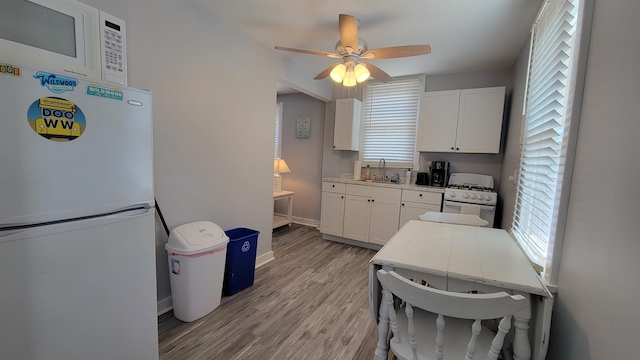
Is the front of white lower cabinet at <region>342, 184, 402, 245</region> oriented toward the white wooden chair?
yes

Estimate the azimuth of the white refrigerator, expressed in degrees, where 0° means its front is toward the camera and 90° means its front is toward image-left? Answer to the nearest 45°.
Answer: approximately 315°

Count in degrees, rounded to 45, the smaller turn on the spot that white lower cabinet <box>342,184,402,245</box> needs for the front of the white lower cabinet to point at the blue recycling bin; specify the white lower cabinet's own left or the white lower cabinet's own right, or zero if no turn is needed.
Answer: approximately 45° to the white lower cabinet's own right

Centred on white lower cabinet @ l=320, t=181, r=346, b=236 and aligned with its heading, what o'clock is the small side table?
The small side table is roughly at 4 o'clock from the white lower cabinet.

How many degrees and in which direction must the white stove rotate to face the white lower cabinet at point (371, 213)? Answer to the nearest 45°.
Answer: approximately 90° to its right

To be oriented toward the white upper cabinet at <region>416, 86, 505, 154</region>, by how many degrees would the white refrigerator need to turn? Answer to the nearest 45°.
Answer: approximately 45° to its left

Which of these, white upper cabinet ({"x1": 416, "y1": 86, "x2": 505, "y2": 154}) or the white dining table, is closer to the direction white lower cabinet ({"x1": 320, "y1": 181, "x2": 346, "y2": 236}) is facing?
the white dining table
